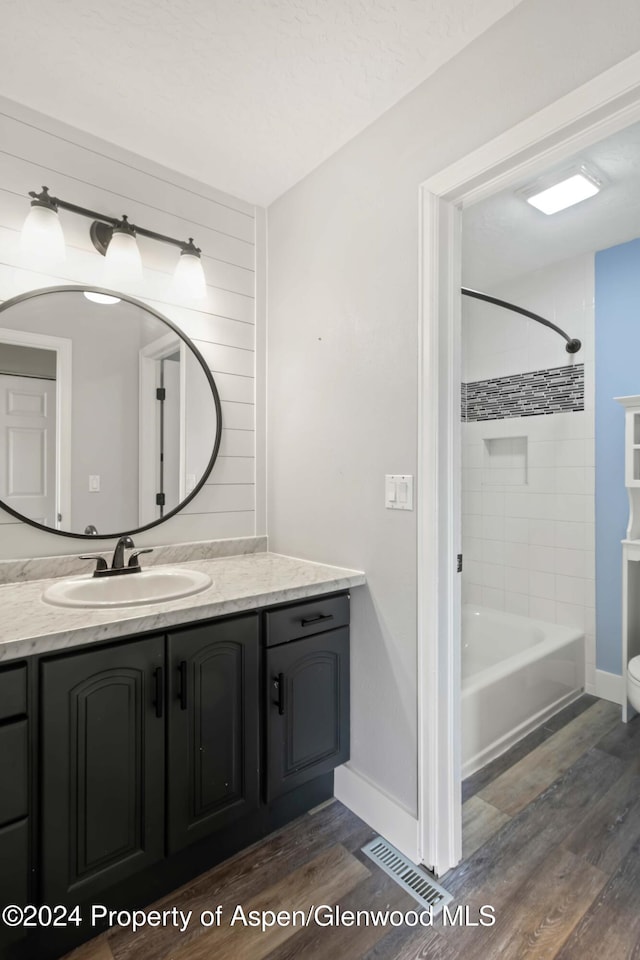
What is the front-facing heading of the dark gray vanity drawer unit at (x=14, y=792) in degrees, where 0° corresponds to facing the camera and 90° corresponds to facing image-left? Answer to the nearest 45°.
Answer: approximately 315°

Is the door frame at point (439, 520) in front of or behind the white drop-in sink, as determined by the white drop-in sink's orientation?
in front

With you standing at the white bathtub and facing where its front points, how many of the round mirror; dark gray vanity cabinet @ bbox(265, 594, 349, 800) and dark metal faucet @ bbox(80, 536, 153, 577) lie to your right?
3

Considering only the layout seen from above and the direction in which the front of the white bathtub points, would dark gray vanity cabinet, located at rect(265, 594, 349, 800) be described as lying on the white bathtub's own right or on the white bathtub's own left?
on the white bathtub's own right

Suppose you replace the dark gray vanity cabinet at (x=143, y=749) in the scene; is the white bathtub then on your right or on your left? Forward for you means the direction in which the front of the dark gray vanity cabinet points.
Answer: on your left
